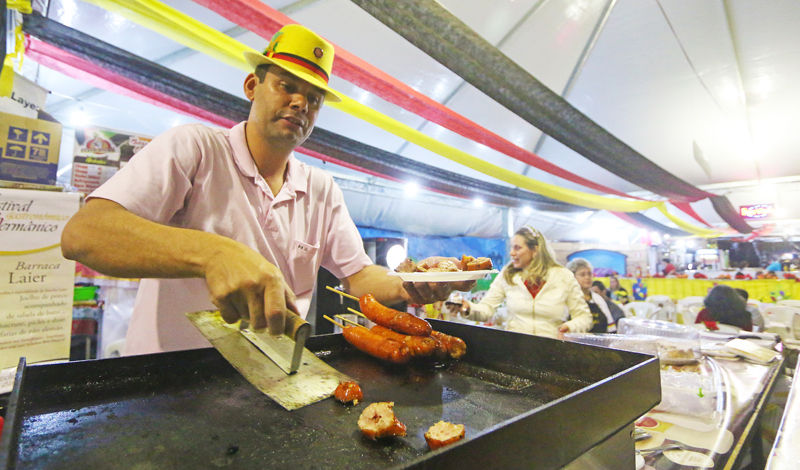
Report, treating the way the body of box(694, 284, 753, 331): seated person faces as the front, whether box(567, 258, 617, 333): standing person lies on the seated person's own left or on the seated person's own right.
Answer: on the seated person's own left

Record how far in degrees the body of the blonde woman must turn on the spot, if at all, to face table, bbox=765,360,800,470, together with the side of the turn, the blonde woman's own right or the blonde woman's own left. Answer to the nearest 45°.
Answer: approximately 45° to the blonde woman's own left

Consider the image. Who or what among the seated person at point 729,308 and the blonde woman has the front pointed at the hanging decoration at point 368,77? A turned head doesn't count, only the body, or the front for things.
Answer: the blonde woman

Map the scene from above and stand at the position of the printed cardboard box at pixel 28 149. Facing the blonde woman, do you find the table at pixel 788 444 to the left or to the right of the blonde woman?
right

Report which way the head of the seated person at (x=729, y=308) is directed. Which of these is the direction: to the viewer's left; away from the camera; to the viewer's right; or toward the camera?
away from the camera

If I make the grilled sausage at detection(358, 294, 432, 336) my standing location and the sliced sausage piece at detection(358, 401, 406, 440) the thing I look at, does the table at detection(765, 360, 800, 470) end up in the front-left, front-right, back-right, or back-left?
front-left

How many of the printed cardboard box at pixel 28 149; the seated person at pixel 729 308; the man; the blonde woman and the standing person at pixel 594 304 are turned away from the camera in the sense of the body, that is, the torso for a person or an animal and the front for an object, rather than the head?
1

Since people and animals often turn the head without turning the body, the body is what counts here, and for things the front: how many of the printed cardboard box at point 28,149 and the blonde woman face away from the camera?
0
